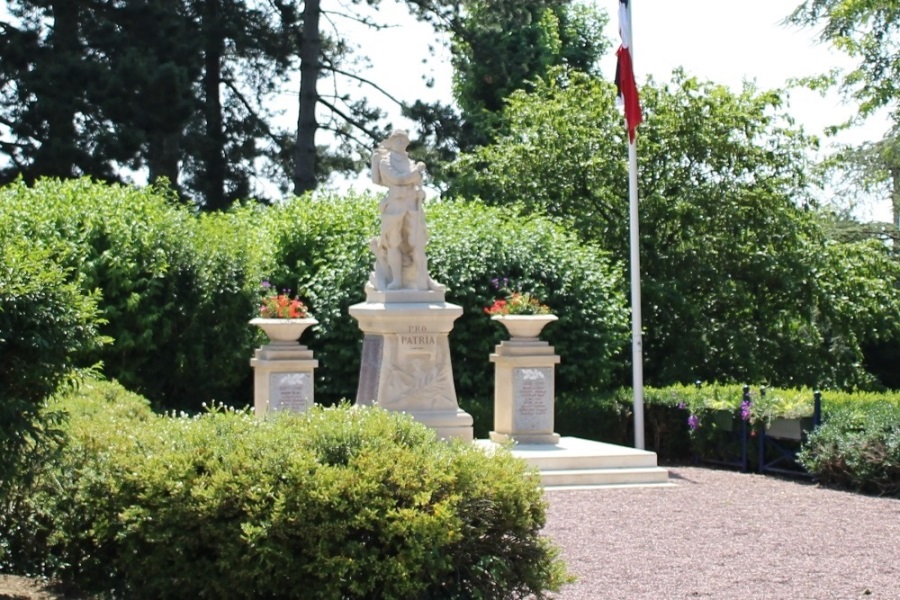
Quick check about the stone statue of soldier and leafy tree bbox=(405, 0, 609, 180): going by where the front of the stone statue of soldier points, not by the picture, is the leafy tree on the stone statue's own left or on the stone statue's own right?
on the stone statue's own left

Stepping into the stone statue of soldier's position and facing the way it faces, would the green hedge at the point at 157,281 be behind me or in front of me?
behind

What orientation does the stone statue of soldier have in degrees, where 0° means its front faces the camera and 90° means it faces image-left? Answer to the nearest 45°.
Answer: approximately 315°

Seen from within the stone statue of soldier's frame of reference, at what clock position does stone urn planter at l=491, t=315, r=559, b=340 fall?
The stone urn planter is roughly at 10 o'clock from the stone statue of soldier.

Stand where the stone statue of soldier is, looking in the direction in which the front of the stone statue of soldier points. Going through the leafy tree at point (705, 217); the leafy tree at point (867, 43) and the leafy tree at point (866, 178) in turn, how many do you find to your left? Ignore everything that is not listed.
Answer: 3

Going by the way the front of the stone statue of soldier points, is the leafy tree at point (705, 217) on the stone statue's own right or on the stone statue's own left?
on the stone statue's own left

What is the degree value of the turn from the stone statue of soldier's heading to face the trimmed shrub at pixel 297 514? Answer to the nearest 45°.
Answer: approximately 45° to its right

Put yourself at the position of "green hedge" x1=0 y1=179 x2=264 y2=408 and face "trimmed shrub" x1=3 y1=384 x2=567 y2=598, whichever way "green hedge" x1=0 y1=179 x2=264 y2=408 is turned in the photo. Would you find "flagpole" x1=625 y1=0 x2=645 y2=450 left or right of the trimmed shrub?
left
